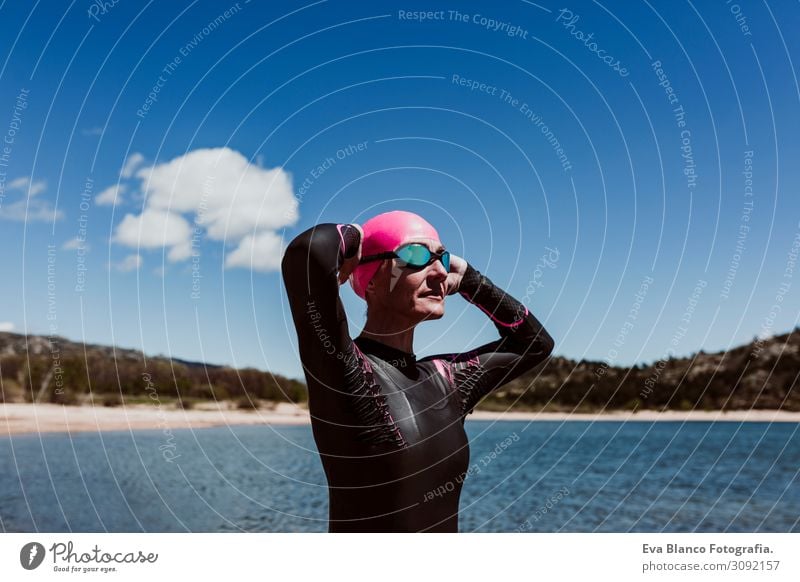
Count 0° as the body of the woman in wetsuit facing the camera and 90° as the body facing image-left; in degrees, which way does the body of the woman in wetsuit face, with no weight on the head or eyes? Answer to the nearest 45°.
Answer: approximately 315°

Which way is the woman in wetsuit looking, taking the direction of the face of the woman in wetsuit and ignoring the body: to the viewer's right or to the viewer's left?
to the viewer's right
